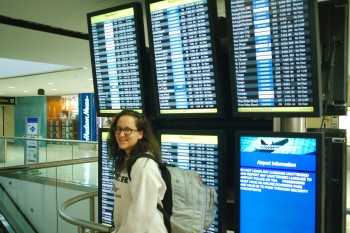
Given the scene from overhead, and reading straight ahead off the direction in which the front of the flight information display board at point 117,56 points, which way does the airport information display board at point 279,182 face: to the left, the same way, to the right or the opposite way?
the same way

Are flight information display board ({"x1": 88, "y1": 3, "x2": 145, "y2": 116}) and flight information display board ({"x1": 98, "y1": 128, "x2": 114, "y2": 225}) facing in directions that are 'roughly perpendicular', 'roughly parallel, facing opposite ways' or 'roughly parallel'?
roughly parallel

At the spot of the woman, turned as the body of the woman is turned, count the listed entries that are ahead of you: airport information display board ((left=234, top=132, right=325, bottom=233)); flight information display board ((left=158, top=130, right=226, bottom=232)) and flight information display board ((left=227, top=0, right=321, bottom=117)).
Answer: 0

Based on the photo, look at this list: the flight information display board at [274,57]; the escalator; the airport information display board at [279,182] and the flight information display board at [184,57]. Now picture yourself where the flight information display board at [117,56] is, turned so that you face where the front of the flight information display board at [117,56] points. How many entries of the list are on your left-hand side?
3

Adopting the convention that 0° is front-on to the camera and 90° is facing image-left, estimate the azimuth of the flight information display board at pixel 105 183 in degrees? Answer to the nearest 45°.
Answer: approximately 45°

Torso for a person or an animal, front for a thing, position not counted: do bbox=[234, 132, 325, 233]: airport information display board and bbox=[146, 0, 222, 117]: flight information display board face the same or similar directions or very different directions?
same or similar directions

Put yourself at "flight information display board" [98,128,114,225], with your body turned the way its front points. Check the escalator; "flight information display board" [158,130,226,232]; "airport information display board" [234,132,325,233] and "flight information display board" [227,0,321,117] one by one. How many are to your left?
3

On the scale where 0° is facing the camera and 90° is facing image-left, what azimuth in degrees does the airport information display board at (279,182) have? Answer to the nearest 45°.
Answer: approximately 0°

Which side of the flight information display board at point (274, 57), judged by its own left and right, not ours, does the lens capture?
front

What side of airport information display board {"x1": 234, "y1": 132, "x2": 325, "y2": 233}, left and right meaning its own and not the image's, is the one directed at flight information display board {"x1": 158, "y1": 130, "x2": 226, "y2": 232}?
right

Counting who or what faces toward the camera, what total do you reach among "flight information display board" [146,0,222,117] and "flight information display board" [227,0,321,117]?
2

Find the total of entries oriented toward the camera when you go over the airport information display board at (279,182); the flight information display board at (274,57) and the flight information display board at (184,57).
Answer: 3

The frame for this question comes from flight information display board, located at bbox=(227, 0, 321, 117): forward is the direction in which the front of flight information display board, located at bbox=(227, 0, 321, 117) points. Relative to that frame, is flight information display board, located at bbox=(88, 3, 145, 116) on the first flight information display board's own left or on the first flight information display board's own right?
on the first flight information display board's own right

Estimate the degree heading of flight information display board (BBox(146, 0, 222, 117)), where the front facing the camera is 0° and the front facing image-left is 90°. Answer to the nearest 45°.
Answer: approximately 0°

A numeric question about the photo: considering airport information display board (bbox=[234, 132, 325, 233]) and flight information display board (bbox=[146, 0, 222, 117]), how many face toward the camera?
2

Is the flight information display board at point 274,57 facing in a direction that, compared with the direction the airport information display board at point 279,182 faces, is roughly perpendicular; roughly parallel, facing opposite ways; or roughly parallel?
roughly parallel

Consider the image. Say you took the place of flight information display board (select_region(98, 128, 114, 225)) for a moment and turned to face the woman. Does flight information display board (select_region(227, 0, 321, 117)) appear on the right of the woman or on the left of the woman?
left
